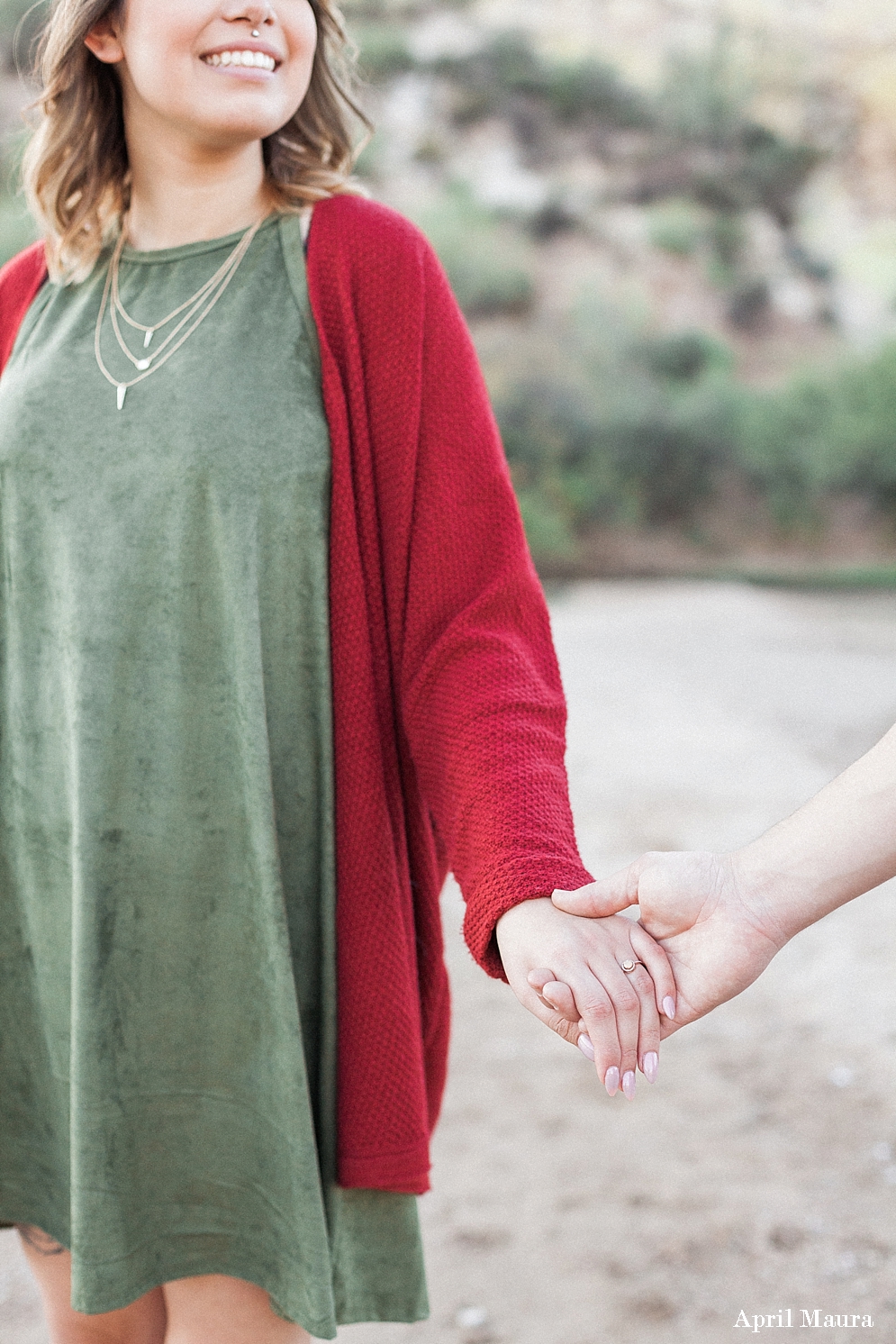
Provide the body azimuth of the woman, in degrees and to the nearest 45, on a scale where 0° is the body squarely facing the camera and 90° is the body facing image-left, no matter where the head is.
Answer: approximately 45°

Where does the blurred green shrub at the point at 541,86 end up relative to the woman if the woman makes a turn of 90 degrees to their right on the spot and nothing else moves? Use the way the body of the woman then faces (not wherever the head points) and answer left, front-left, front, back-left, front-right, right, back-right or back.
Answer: front-right

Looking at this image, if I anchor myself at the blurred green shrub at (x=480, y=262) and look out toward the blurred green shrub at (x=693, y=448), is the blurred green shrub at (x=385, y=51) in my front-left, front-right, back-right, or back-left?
back-left

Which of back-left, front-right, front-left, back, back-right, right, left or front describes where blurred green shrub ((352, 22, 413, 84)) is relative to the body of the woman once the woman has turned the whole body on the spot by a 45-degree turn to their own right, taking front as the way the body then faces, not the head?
right

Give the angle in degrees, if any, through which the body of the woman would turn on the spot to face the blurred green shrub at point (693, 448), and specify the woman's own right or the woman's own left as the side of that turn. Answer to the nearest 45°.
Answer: approximately 135° to the woman's own right
